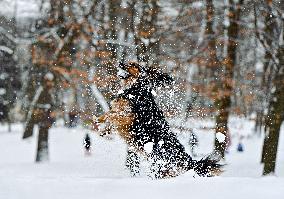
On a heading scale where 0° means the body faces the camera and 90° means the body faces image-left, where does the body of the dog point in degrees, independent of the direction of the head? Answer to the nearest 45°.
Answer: approximately 90°

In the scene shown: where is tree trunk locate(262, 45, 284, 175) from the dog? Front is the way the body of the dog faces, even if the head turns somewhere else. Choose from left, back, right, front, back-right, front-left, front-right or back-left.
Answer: back-right

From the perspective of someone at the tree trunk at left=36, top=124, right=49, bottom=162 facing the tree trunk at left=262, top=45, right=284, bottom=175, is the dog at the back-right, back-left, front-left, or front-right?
front-right

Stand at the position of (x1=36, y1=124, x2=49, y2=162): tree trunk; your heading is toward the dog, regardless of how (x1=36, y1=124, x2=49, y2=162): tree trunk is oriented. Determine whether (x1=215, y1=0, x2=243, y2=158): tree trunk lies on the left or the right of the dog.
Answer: left

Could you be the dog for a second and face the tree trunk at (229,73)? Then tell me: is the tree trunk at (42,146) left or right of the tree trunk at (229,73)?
left
